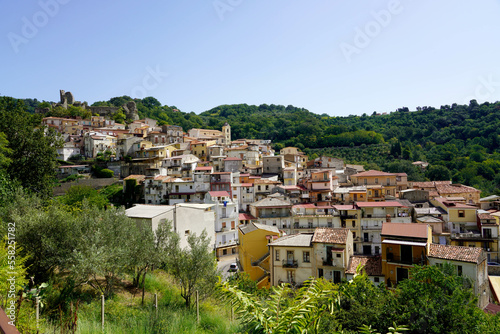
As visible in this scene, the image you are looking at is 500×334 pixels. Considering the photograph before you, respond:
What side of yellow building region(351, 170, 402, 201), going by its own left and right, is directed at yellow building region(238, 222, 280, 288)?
front

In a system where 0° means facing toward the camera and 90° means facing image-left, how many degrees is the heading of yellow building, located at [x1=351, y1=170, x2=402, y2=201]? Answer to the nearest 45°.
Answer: approximately 0°

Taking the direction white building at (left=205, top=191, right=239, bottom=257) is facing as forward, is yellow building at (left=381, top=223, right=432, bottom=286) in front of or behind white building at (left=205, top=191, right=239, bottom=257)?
in front

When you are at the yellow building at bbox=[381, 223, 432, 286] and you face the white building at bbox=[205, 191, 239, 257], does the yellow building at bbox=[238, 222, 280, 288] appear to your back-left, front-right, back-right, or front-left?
front-left

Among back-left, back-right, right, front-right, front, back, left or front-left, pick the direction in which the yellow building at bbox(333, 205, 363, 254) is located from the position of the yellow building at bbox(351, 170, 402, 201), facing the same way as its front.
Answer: front

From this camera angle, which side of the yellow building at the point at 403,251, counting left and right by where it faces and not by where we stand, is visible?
front

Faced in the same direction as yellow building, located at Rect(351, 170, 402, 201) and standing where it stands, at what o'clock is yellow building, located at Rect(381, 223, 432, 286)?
yellow building, located at Rect(381, 223, 432, 286) is roughly at 12 o'clock from yellow building, located at Rect(351, 170, 402, 201).

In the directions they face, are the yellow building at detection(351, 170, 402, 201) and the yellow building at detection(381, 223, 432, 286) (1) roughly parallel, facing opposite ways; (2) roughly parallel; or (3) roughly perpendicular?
roughly parallel

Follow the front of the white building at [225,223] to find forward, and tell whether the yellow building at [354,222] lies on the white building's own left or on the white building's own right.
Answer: on the white building's own left

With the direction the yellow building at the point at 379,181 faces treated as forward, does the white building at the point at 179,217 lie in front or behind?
in front

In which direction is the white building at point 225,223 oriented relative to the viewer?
toward the camera

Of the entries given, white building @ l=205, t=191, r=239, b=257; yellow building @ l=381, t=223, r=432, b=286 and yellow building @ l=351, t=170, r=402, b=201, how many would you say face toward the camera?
3

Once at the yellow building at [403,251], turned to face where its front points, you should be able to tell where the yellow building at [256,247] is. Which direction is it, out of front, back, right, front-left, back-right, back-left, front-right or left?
right
